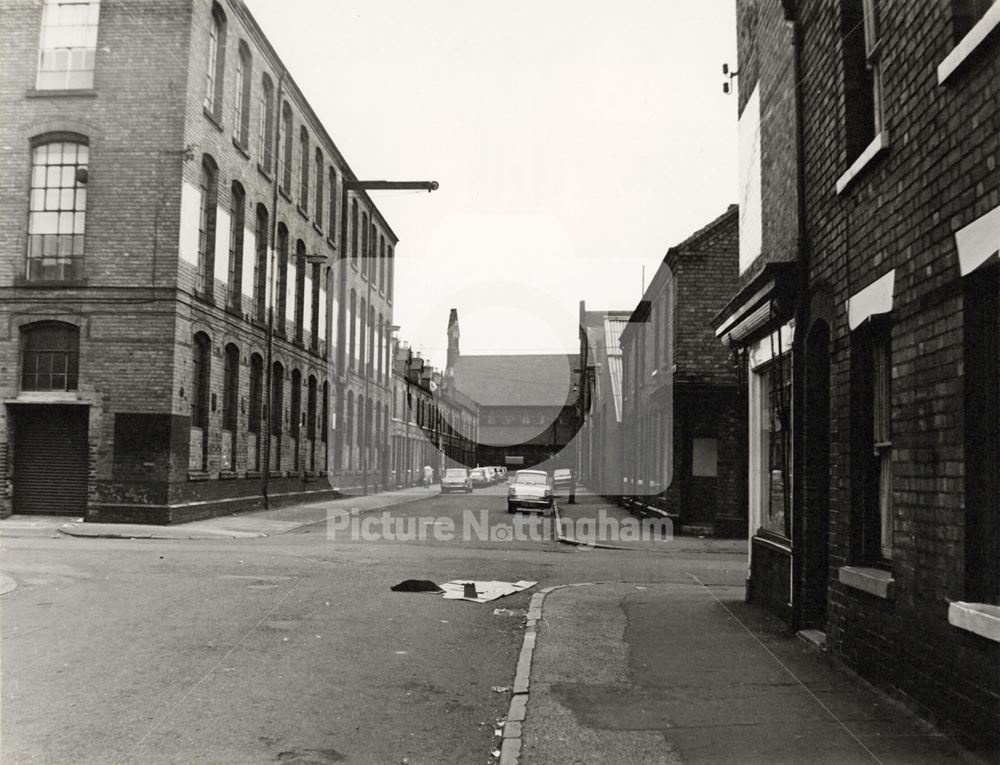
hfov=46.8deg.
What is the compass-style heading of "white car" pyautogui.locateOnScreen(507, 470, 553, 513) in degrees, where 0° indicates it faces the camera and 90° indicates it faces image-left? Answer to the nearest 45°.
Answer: approximately 0°

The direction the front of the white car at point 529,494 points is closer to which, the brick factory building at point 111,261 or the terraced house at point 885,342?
the terraced house

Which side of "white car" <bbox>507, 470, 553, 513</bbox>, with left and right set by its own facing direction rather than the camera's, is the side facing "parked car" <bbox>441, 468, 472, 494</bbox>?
back

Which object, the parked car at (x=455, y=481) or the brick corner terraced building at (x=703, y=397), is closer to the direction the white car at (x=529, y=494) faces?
the brick corner terraced building

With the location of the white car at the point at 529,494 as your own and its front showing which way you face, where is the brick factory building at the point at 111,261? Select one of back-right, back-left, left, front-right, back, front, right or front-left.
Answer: front-right

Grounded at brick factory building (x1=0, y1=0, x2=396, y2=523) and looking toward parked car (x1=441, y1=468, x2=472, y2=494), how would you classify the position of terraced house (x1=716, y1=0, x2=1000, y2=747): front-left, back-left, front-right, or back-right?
back-right

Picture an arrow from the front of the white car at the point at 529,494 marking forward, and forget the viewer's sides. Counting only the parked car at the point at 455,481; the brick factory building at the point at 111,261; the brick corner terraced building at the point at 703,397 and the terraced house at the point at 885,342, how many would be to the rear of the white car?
1

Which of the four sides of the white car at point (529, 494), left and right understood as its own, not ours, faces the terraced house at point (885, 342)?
front

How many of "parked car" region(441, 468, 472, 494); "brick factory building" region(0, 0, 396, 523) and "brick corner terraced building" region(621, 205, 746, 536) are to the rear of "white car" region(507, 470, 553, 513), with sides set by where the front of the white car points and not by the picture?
1
